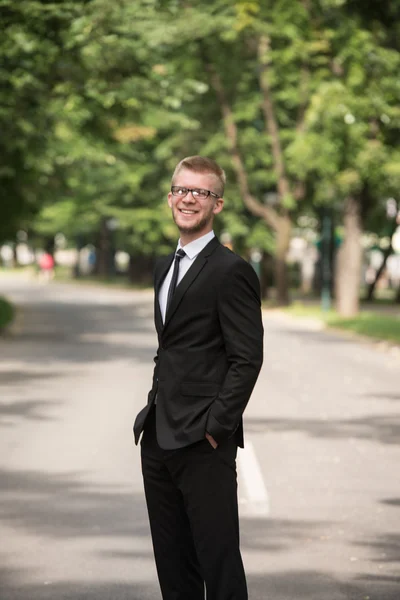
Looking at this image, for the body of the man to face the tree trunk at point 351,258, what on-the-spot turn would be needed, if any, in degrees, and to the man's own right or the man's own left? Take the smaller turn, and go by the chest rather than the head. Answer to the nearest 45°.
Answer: approximately 135° to the man's own right

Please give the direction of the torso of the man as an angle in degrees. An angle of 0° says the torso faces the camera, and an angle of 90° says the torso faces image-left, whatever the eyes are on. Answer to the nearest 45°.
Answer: approximately 45°

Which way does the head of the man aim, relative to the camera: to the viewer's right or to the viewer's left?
to the viewer's left

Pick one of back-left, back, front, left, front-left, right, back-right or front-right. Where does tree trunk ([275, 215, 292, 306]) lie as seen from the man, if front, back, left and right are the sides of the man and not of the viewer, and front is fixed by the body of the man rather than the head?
back-right
